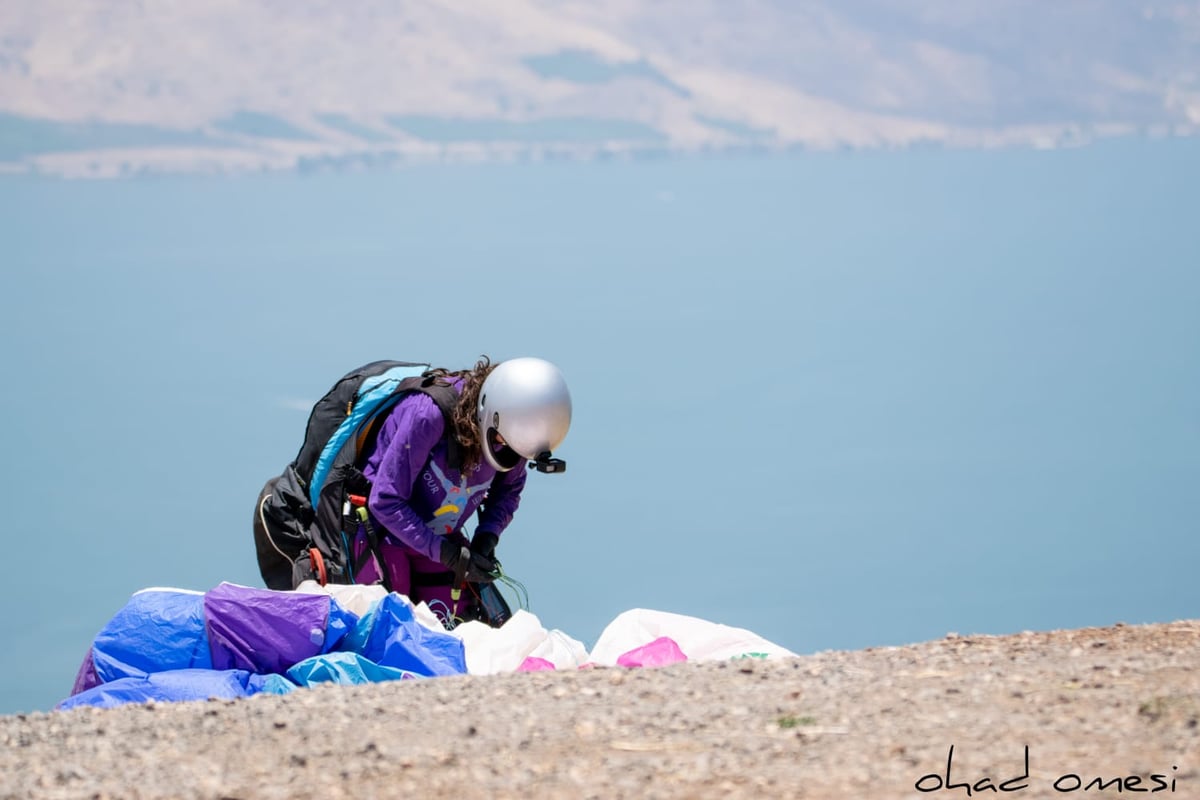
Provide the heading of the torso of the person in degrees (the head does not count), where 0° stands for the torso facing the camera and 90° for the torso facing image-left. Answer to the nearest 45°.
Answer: approximately 315°

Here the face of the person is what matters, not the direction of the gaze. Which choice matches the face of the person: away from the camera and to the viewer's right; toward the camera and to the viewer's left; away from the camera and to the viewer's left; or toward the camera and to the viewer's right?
toward the camera and to the viewer's right
